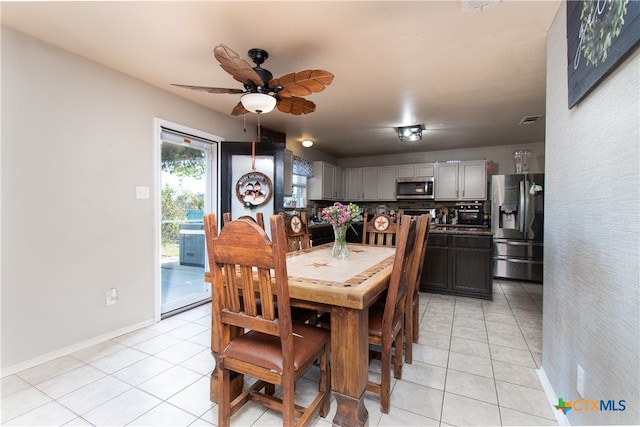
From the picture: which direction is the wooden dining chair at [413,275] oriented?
to the viewer's left

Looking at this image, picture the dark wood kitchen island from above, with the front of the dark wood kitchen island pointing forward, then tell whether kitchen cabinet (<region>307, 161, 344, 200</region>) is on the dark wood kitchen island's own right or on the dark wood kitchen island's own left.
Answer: on the dark wood kitchen island's own right

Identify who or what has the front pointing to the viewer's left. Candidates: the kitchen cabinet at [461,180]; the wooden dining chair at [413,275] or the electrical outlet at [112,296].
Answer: the wooden dining chair

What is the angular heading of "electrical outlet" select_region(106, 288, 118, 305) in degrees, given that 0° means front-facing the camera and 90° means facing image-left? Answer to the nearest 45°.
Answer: approximately 315°

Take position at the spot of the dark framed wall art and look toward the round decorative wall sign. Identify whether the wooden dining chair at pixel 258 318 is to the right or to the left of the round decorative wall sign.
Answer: left

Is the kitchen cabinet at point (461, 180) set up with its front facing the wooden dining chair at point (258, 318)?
yes

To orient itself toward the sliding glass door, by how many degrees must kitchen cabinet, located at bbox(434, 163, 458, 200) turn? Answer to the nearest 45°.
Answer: approximately 45° to its right

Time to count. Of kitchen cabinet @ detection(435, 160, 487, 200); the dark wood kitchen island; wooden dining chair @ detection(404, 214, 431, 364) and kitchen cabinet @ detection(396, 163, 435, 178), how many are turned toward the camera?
3

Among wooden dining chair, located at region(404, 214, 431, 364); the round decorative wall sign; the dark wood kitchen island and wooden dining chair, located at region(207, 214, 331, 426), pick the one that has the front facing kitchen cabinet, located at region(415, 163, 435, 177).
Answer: wooden dining chair, located at region(207, 214, 331, 426)

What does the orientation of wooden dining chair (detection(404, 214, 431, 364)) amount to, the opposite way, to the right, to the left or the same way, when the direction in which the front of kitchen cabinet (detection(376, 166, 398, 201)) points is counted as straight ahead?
to the right
